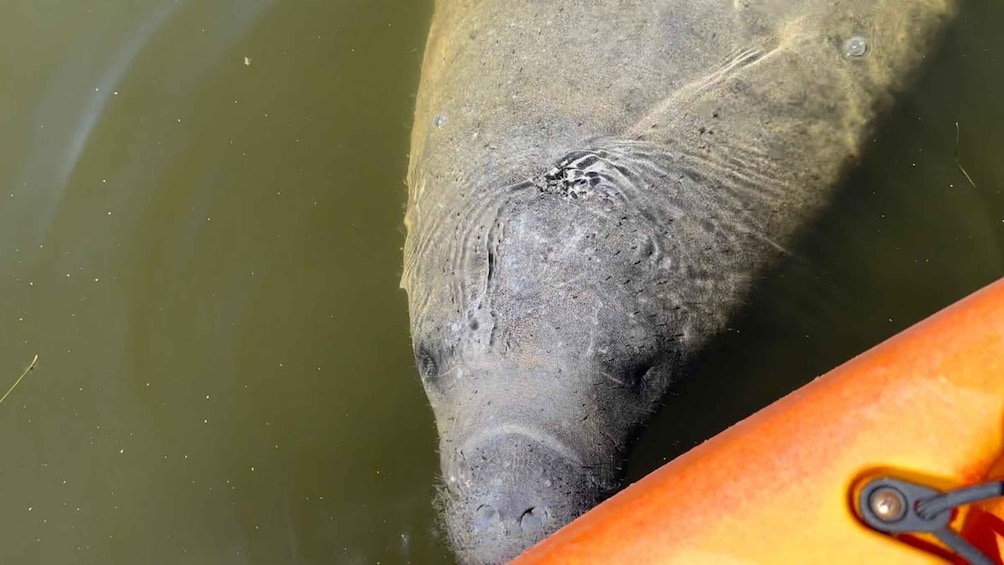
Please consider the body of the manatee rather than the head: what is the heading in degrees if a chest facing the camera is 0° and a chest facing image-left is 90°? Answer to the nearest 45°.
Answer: approximately 0°

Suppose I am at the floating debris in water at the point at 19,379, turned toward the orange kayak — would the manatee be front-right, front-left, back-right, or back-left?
front-left

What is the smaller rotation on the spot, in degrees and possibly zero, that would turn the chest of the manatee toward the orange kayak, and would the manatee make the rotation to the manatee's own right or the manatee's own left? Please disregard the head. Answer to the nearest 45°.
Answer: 0° — it already faces it

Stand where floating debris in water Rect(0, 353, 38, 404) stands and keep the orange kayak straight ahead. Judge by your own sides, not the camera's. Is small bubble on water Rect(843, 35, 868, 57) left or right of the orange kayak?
left

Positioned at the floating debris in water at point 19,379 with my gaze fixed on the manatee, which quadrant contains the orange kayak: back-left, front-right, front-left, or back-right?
front-right
